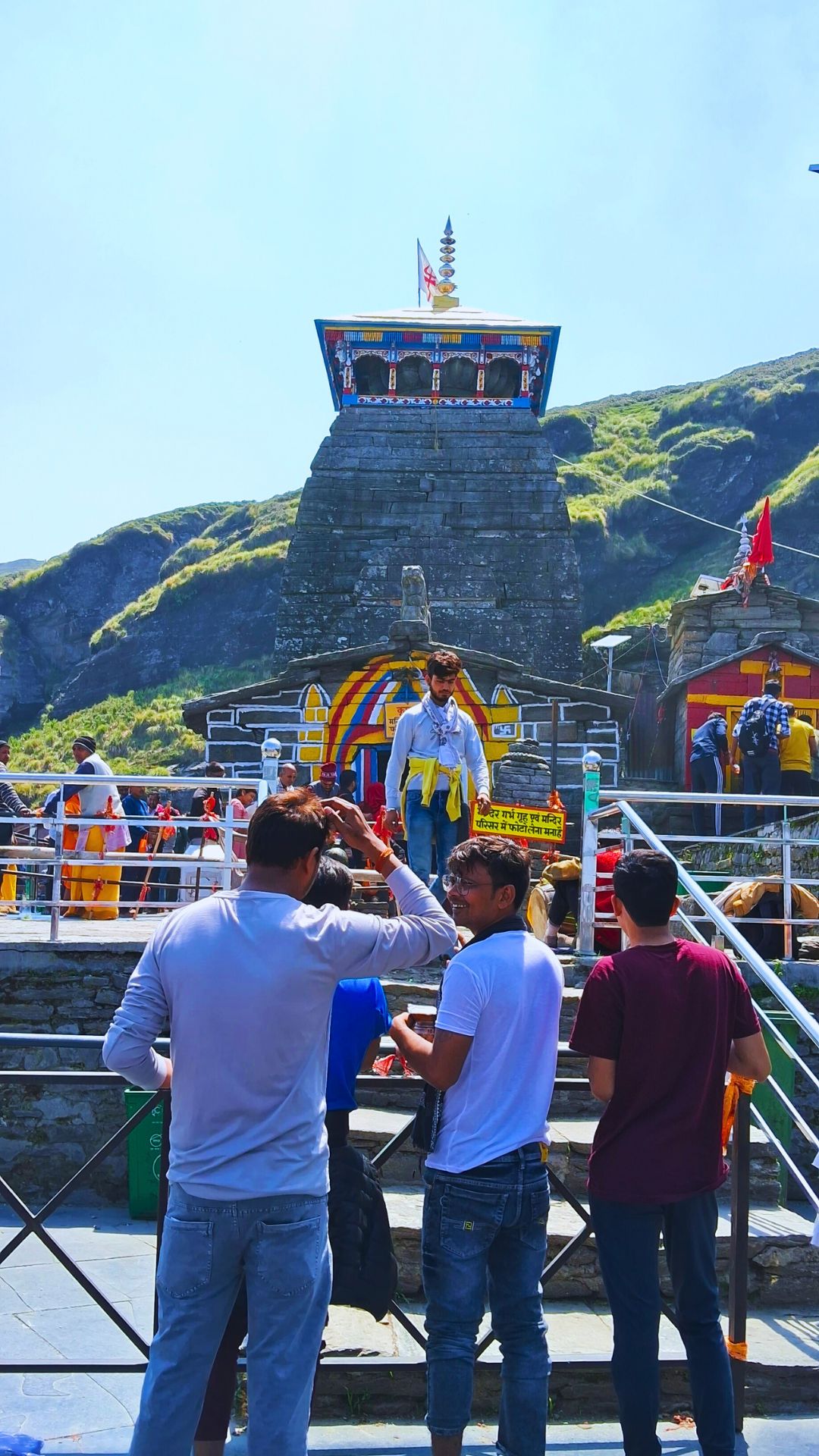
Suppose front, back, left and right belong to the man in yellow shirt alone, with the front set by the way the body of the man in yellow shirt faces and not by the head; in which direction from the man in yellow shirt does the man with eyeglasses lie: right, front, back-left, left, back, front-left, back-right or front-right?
back

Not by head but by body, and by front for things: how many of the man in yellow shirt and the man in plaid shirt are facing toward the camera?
0

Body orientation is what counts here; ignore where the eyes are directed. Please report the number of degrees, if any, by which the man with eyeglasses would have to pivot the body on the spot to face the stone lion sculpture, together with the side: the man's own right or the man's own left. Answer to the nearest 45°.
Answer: approximately 45° to the man's own right

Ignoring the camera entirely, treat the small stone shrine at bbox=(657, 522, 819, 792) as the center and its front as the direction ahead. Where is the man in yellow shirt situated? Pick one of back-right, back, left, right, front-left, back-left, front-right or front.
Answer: front

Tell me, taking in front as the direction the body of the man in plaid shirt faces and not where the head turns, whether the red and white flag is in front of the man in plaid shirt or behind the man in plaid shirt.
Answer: in front

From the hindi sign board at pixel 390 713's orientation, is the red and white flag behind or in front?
behind

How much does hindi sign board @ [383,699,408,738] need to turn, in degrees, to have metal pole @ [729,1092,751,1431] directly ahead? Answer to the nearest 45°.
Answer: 0° — it already faces it

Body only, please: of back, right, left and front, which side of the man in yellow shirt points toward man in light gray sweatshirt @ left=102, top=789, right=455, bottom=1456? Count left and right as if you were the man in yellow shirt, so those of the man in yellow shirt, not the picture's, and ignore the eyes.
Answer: back

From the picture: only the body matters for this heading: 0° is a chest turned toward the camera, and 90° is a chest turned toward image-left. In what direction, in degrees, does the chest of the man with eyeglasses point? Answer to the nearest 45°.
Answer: approximately 135°

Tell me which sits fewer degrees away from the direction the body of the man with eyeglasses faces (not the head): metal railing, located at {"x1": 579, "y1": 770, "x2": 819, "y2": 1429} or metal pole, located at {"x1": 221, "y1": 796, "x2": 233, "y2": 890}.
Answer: the metal pole

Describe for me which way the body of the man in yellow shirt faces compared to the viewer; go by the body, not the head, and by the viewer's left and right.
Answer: facing away from the viewer

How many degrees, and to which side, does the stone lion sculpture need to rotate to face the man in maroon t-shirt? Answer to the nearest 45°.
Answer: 0° — it already faces them

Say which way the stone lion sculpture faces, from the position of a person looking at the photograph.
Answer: facing the viewer

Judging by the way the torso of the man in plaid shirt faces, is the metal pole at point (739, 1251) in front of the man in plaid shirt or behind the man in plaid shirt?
behind

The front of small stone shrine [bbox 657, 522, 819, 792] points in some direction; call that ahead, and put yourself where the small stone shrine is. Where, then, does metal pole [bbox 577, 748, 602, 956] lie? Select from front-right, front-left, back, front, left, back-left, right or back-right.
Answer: front

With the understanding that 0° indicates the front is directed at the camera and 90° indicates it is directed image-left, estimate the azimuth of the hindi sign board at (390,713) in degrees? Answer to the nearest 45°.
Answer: approximately 0°

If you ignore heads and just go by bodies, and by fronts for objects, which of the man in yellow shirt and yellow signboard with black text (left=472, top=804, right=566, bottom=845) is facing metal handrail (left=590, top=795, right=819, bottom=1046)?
the yellow signboard with black text

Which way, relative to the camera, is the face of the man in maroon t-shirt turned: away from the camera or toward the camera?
away from the camera
